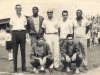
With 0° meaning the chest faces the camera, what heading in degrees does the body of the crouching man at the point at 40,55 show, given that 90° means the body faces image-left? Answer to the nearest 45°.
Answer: approximately 0°

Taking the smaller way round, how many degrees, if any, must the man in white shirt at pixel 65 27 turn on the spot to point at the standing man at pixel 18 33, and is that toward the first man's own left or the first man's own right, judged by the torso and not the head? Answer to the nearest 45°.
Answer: approximately 90° to the first man's own right

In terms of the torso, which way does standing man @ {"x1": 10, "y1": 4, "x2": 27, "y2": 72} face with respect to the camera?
toward the camera

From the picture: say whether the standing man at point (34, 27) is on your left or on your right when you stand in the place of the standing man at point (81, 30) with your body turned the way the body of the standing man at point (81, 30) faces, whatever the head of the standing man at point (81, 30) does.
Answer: on your right

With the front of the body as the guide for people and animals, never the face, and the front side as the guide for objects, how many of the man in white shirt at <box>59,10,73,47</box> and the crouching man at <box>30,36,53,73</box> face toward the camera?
2

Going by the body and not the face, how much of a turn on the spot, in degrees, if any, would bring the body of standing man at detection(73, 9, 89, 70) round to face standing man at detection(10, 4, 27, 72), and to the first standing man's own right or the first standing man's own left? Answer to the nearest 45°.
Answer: approximately 90° to the first standing man's own right

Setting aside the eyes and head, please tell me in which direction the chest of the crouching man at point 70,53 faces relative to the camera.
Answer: toward the camera

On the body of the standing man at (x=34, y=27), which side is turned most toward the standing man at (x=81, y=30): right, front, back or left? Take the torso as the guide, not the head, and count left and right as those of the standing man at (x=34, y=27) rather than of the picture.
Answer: left

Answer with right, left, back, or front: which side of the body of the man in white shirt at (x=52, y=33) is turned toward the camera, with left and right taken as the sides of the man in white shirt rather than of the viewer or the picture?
front
